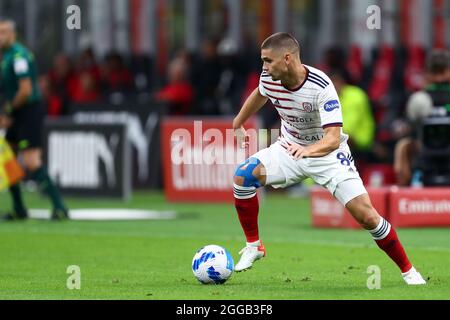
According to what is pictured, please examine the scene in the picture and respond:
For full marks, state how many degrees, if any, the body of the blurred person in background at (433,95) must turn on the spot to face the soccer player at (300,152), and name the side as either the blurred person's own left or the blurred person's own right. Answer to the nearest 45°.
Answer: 0° — they already face them

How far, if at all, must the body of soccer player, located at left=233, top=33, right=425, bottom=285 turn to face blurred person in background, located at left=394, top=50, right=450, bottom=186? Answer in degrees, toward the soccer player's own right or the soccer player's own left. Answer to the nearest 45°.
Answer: approximately 135° to the soccer player's own right

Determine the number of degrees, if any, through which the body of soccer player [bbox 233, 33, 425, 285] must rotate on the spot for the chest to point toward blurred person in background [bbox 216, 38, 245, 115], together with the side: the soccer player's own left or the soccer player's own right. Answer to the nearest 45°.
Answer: approximately 135° to the soccer player's own right

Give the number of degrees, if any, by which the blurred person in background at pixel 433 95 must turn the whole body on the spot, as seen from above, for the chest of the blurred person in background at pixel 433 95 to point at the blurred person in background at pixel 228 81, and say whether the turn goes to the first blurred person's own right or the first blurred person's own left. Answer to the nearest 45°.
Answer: approximately 135° to the first blurred person's own right

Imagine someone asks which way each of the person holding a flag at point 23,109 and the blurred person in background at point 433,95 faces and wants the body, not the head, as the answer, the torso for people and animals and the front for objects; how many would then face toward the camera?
1

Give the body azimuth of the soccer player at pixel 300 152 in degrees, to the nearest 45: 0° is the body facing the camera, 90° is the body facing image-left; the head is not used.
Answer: approximately 45°

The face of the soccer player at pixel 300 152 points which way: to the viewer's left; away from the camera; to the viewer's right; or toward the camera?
to the viewer's left

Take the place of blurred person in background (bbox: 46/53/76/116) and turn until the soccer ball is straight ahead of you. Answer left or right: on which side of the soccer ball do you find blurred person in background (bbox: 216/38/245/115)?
left
